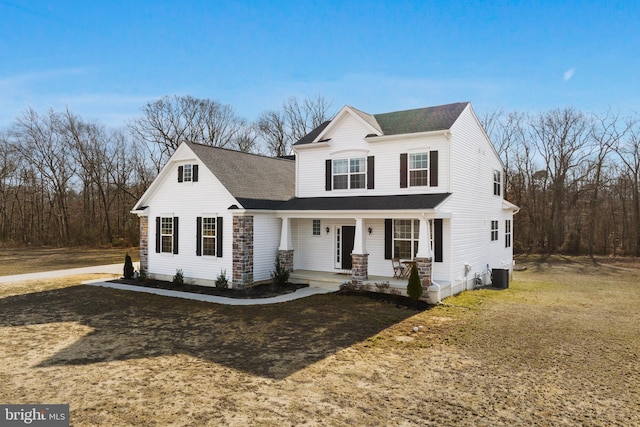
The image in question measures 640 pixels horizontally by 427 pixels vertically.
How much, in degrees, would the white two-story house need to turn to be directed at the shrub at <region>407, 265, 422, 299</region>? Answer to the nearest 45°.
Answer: approximately 90° to its left

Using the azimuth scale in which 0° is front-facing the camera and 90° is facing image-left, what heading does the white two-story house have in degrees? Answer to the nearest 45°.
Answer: approximately 45°

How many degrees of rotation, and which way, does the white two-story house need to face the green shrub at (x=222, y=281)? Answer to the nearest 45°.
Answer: approximately 45° to its right

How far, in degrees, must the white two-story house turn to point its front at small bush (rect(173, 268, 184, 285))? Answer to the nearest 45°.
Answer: approximately 45° to its right
